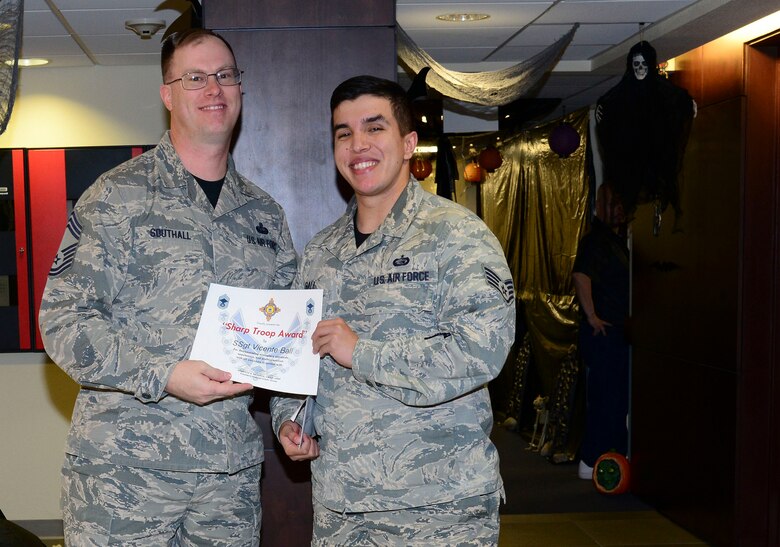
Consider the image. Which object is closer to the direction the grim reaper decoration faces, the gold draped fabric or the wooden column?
the wooden column

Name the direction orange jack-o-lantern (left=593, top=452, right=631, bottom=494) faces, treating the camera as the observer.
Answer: facing the viewer and to the left of the viewer

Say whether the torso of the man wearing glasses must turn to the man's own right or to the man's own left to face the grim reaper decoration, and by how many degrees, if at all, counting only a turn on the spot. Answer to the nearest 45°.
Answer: approximately 90° to the man's own left

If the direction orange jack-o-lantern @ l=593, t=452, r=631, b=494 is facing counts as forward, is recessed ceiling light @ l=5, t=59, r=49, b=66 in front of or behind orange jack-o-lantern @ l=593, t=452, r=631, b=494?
in front

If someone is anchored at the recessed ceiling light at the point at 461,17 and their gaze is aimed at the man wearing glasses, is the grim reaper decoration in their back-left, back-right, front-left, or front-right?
back-left

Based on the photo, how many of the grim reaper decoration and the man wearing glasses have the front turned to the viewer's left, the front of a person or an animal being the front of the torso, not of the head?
0

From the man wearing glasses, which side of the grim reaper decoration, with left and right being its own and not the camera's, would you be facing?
front

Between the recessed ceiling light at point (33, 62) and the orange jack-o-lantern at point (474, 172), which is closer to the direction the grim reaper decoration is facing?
the recessed ceiling light

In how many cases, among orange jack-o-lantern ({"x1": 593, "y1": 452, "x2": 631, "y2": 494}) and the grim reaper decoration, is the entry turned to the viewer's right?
0

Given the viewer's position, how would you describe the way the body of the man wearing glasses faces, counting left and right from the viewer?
facing the viewer and to the right of the viewer

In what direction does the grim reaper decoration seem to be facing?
toward the camera

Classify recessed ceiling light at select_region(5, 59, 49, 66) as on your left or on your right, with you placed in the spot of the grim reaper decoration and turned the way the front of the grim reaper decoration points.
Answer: on your right
